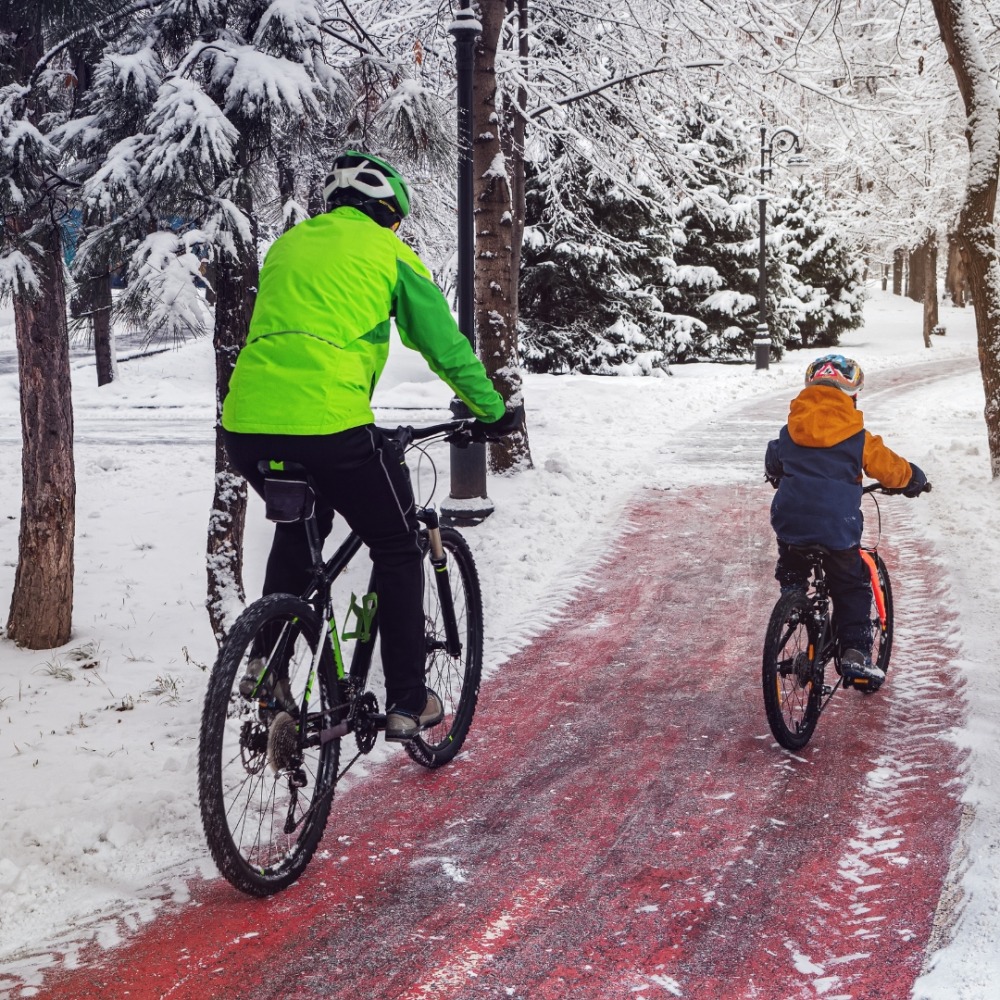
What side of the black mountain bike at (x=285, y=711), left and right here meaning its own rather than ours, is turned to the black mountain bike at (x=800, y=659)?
front

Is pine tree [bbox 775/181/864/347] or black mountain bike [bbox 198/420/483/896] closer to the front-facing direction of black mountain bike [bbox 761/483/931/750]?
the pine tree

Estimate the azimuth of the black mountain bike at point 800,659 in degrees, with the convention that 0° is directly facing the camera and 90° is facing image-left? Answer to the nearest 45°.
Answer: approximately 225°

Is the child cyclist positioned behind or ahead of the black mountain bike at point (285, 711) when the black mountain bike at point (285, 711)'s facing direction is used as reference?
ahead

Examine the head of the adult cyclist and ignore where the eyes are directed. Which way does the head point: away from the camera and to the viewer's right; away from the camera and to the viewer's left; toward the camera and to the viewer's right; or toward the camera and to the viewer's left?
away from the camera and to the viewer's right

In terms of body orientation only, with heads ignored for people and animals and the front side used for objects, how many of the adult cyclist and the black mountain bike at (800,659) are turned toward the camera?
0

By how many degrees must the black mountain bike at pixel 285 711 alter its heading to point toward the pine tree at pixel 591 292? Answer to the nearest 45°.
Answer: approximately 45° to its left

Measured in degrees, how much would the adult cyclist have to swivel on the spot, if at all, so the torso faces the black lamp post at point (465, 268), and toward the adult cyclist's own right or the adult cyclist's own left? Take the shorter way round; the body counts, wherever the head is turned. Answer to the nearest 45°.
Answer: approximately 45° to the adult cyclist's own left

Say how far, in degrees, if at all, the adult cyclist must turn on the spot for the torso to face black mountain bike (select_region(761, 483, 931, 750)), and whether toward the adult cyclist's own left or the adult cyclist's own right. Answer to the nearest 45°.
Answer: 0° — they already face it

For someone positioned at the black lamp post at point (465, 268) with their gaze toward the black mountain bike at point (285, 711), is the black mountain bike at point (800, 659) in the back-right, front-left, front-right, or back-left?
front-left

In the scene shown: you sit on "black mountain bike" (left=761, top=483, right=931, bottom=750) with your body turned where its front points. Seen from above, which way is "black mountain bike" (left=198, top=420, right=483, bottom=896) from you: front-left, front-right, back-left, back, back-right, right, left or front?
back

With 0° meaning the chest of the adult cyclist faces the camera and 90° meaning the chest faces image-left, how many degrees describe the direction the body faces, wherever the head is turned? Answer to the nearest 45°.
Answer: approximately 225°
